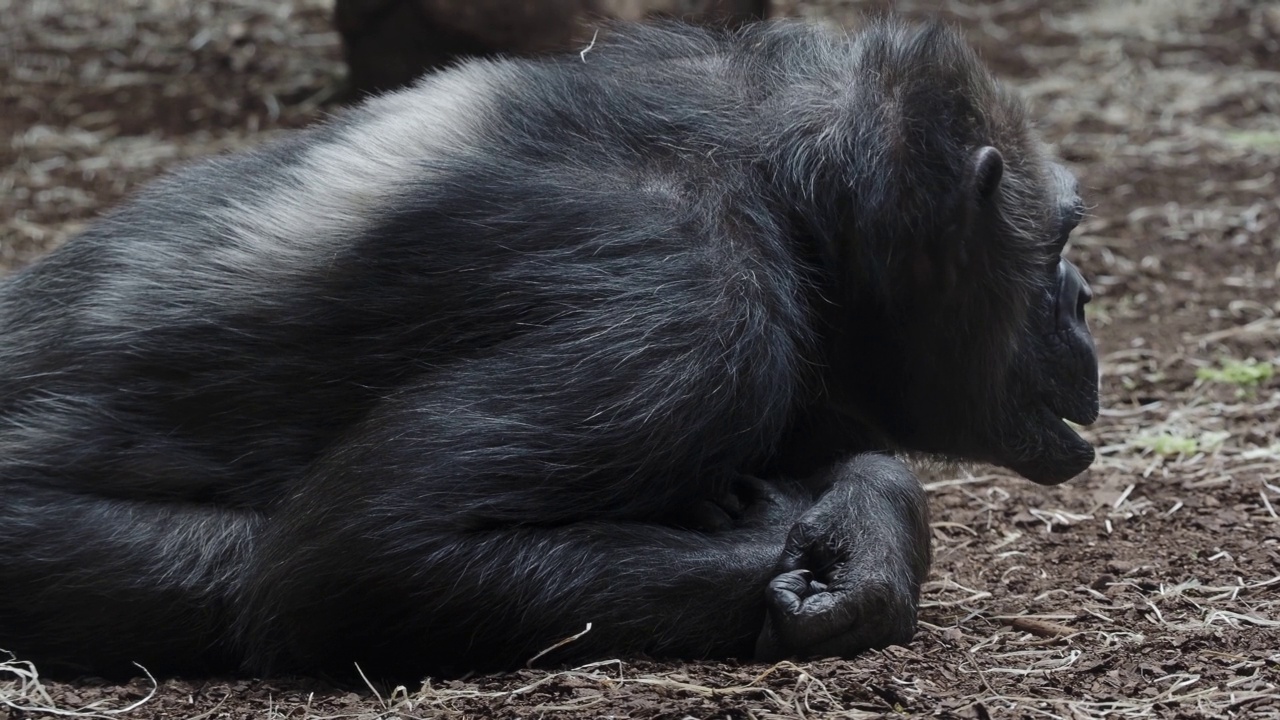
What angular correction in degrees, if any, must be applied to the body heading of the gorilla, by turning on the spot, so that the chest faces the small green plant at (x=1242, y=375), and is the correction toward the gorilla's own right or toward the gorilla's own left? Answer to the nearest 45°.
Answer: approximately 45° to the gorilla's own left

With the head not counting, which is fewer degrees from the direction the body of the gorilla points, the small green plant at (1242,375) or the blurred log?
the small green plant

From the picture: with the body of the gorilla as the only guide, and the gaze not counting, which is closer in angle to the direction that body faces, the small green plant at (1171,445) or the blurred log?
the small green plant

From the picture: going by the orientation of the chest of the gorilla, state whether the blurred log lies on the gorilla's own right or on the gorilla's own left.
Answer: on the gorilla's own left

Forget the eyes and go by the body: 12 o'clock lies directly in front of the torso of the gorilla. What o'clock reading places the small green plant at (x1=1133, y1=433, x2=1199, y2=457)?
The small green plant is roughly at 11 o'clock from the gorilla.

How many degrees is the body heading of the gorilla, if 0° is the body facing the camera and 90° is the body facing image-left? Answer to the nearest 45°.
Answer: approximately 270°

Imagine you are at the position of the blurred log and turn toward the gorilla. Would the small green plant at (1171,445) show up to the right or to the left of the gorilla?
left
